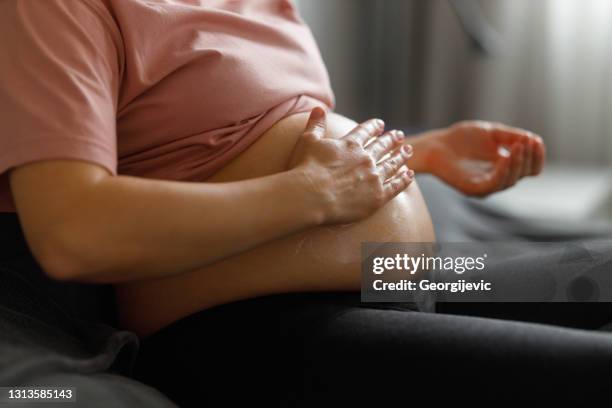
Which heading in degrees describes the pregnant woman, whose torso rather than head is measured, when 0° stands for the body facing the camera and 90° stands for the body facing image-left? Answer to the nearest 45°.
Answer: approximately 270°
